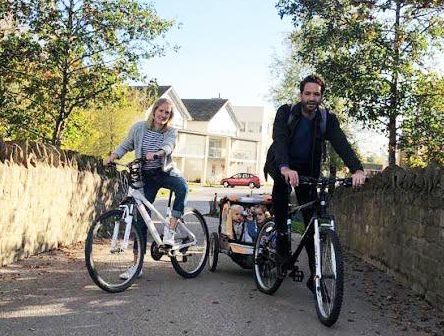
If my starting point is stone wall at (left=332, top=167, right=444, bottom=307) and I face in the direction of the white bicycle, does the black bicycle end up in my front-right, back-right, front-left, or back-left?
front-left

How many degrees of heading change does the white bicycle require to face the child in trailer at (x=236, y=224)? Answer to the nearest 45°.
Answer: approximately 180°

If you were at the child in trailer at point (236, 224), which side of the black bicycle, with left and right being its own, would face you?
back

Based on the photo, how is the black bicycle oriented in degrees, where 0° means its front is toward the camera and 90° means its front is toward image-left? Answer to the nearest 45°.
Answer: approximately 315°

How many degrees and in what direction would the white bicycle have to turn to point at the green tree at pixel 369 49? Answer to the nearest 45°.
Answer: approximately 180°

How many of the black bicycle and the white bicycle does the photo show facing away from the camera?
0

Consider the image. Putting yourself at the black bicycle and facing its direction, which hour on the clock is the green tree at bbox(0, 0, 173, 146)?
The green tree is roughly at 6 o'clock from the black bicycle.

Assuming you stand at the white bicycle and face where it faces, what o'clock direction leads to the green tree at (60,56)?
The green tree is roughly at 4 o'clock from the white bicycle.

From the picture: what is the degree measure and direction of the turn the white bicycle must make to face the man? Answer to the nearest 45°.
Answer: approximately 135° to its left

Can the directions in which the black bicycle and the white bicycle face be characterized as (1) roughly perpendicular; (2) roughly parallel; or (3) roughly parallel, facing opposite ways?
roughly perpendicular

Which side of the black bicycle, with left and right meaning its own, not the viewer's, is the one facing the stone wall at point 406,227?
left

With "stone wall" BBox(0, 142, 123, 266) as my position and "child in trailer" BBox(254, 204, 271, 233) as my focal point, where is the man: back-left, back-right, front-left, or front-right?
front-right

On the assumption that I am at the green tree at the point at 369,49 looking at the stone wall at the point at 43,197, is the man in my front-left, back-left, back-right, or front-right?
front-left
